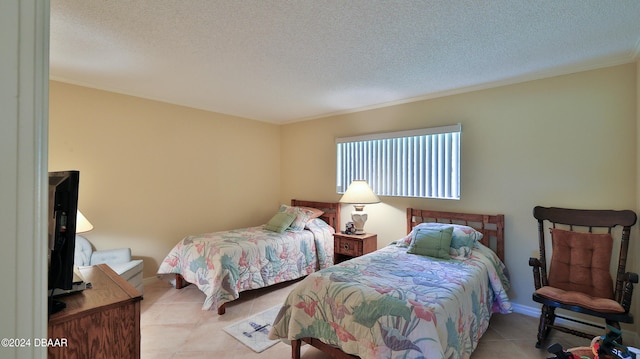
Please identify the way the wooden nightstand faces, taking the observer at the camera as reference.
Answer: facing the viewer and to the left of the viewer

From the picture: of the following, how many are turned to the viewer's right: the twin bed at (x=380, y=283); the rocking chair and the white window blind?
0

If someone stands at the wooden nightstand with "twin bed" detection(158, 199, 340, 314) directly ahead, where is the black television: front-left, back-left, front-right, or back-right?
front-left

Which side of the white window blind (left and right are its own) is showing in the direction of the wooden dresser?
front

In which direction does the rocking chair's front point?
toward the camera

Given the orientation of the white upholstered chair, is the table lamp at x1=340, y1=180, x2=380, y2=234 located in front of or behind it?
in front

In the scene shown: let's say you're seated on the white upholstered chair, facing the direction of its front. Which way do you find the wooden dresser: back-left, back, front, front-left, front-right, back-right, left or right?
front-right

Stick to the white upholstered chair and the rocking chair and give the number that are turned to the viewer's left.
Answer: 0

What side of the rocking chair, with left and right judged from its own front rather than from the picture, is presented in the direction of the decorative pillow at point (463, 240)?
right

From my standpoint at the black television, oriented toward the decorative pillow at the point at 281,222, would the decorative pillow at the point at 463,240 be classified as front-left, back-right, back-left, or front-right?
front-right

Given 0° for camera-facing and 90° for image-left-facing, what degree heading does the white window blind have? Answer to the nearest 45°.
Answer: approximately 45°

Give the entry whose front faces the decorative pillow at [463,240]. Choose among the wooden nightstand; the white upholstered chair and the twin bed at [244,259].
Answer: the white upholstered chair

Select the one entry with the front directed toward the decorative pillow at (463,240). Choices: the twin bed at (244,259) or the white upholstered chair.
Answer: the white upholstered chair

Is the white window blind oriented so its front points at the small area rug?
yes
